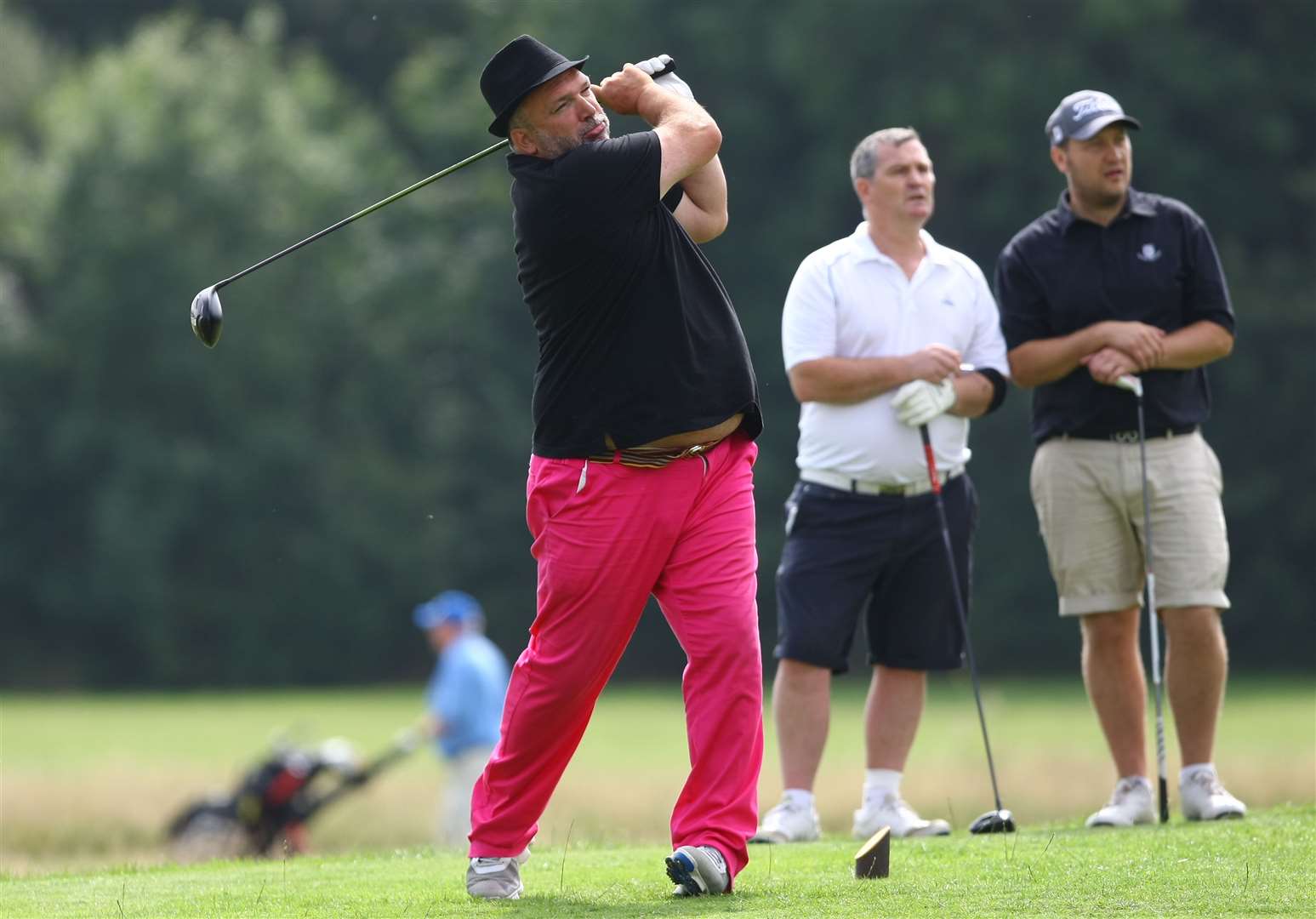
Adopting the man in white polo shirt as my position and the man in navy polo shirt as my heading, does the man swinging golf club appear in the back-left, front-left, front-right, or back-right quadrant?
back-right

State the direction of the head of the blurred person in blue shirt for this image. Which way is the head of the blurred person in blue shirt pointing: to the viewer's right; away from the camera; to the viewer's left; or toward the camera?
to the viewer's left

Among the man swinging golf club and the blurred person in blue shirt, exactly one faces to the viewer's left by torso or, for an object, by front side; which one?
the blurred person in blue shirt

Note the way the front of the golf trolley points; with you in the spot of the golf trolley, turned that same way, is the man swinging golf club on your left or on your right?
on your left

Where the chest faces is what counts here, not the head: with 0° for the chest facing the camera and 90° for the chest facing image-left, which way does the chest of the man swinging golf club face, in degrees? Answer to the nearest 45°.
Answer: approximately 315°

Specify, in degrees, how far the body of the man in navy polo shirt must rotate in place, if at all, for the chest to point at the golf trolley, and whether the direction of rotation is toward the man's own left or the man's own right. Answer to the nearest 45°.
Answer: approximately 135° to the man's own right

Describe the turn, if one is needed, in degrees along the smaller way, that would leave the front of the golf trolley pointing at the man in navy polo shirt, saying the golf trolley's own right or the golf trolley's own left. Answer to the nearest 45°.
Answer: approximately 90° to the golf trolley's own left

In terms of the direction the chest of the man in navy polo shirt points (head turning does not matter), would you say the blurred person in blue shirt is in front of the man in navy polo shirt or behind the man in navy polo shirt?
behind

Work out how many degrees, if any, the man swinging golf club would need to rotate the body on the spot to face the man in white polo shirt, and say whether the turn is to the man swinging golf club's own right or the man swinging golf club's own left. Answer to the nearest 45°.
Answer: approximately 90° to the man swinging golf club's own left

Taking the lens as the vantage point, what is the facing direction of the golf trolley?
facing to the left of the viewer

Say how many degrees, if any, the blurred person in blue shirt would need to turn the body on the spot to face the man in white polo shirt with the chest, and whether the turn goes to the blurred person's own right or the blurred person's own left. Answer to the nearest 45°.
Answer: approximately 90° to the blurred person's own left

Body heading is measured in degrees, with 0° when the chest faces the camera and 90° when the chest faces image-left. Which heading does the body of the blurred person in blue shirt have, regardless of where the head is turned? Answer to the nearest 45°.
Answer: approximately 90°
